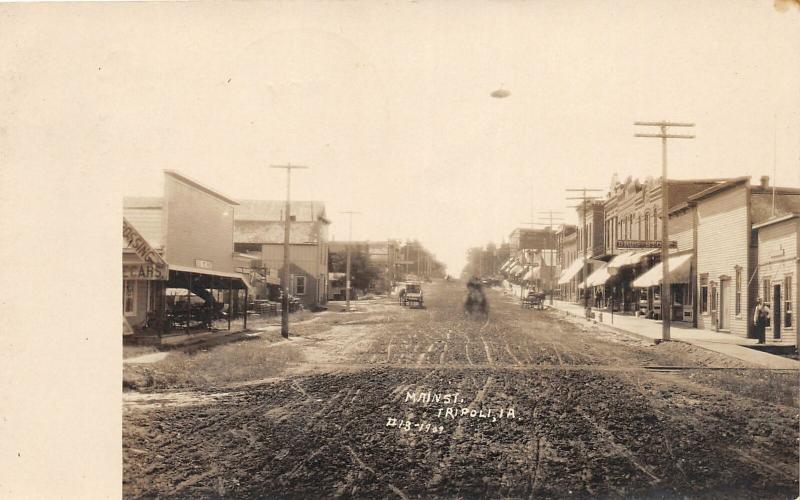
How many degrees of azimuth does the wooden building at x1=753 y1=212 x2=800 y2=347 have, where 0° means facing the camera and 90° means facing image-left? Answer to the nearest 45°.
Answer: approximately 45°

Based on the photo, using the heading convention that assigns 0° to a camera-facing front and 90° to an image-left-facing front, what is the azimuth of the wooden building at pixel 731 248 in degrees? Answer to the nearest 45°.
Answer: approximately 45°
